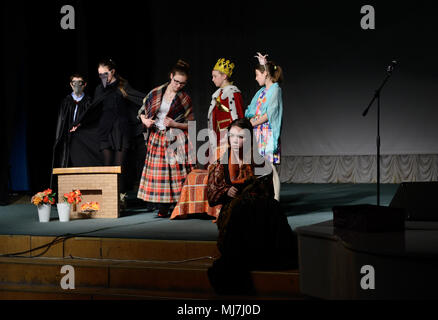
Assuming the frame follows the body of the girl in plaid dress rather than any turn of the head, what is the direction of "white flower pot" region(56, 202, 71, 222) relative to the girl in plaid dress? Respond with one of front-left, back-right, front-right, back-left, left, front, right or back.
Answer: right

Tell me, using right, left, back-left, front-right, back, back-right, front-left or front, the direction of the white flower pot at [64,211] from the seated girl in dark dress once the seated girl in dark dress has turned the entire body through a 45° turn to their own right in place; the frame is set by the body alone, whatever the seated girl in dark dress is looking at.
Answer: front-right

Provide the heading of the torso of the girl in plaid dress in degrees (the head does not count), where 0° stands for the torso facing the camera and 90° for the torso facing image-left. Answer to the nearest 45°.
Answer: approximately 0°

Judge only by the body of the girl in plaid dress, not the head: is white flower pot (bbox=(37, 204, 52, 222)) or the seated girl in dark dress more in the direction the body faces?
the seated girl in dark dress

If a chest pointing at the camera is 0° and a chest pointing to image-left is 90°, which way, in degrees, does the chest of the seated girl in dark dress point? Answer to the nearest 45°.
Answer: approximately 45°

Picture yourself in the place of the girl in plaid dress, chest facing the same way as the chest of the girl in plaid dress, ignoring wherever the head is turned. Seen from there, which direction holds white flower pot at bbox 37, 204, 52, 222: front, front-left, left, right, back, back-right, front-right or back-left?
right

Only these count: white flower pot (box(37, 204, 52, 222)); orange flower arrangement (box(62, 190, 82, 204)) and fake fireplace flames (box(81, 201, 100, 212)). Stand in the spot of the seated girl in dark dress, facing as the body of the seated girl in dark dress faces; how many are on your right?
3

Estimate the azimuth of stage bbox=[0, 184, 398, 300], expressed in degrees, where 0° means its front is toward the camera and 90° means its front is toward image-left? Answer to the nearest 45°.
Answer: approximately 0°

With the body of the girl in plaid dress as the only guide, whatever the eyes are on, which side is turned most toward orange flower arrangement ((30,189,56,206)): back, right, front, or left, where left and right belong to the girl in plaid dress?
right
